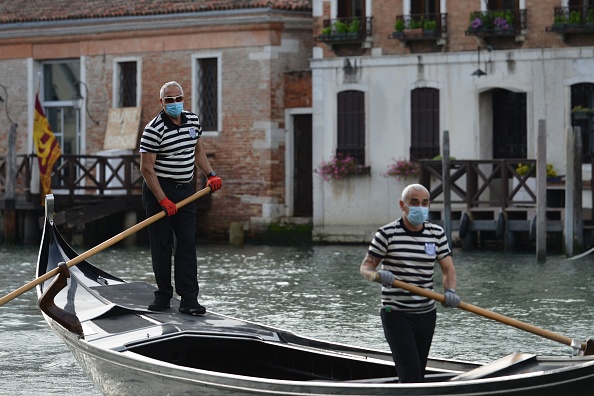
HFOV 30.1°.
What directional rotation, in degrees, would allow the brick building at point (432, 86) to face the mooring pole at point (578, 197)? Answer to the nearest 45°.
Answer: approximately 45° to its left

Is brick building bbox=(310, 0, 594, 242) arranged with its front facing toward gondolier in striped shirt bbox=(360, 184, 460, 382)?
yes

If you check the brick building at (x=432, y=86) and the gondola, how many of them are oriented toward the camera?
1

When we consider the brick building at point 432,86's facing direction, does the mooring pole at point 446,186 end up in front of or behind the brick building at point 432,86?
in front

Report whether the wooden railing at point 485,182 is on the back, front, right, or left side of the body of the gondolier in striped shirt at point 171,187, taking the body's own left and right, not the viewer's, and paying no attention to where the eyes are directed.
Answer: left

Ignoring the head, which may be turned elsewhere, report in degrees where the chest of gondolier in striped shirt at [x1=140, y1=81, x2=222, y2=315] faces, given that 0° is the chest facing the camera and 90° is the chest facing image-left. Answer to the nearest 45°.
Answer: approximately 315°

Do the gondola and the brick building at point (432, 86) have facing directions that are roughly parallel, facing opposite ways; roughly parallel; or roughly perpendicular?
roughly perpendicular

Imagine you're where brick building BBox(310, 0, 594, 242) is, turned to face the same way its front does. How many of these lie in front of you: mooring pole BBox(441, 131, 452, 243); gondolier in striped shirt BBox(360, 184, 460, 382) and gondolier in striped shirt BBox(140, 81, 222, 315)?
3

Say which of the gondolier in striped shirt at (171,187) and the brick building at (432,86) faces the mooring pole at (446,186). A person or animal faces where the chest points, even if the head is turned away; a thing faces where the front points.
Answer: the brick building

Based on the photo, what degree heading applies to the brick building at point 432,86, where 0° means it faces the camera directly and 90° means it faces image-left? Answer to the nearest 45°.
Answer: approximately 0°

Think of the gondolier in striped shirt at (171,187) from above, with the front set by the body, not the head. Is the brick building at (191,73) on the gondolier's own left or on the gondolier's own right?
on the gondolier's own left

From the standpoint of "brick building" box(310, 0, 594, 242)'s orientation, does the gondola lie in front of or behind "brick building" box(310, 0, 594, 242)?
in front
